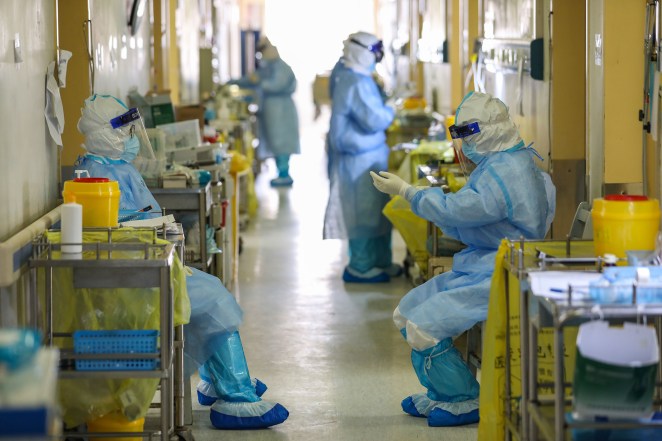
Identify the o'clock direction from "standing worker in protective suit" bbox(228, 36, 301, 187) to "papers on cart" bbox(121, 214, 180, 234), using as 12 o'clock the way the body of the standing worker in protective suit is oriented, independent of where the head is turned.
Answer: The papers on cart is roughly at 9 o'clock from the standing worker in protective suit.

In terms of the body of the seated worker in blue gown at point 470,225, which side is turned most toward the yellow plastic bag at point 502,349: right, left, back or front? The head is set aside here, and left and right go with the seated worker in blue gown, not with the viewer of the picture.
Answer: left

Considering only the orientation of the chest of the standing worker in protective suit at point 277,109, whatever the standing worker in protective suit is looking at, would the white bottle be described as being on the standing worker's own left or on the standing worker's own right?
on the standing worker's own left

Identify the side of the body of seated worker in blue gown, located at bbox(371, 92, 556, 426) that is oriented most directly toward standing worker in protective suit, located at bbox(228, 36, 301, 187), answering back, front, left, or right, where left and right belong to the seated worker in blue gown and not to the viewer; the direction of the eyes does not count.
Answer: right

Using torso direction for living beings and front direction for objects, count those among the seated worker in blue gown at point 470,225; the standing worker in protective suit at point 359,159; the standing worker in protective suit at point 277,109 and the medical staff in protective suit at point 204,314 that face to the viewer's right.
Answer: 2

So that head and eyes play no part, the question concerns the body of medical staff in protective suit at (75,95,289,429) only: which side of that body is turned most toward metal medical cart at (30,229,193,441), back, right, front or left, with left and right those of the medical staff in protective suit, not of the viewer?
right

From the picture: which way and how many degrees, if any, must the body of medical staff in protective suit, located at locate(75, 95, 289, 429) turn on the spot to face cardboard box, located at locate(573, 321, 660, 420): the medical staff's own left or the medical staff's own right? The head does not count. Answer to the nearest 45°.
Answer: approximately 45° to the medical staff's own right

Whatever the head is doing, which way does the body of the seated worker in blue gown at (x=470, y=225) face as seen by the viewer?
to the viewer's left

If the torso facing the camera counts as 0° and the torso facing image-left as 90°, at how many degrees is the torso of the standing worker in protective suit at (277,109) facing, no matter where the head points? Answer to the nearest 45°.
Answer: approximately 90°

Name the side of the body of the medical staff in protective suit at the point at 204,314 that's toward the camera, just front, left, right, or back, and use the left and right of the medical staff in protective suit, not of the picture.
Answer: right

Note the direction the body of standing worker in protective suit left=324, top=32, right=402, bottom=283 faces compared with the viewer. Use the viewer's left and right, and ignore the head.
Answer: facing to the right of the viewer

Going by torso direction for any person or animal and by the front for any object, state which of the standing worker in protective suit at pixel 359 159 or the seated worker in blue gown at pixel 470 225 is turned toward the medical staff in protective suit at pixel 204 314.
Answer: the seated worker in blue gown

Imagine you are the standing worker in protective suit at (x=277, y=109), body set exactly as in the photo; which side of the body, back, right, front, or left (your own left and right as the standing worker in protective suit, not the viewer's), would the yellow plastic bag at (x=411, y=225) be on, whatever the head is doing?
left

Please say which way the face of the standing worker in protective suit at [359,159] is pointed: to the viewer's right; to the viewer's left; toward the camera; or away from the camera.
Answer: to the viewer's right
